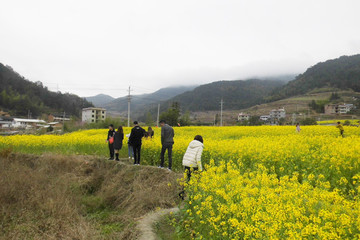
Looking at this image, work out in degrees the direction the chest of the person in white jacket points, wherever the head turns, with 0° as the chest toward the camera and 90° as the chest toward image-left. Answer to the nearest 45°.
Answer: approximately 225°
